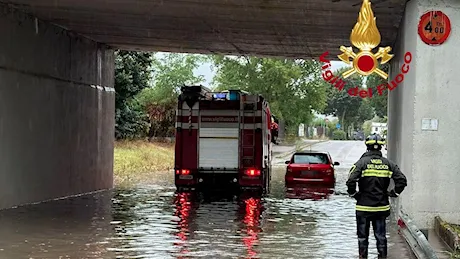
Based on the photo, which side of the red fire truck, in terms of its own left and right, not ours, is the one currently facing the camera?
back

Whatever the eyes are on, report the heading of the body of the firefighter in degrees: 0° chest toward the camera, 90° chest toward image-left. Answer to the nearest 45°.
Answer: approximately 180°

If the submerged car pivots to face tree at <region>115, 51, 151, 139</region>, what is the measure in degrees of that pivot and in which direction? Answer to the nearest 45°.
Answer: approximately 45° to its left

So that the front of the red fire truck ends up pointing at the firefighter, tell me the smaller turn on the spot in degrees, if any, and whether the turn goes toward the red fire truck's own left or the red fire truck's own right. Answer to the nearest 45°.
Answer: approximately 180°

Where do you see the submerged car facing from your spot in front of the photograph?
facing away from the viewer

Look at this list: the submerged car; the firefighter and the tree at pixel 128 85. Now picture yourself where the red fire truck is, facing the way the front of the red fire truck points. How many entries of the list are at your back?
1

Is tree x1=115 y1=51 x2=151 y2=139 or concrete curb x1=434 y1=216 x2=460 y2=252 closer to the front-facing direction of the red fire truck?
the tree

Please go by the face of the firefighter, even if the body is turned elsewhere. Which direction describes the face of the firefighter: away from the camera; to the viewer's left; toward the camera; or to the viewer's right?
away from the camera

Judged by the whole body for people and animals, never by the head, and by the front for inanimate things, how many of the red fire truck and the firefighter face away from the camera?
2

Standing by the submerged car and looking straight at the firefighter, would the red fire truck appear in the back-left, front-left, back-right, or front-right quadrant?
front-right

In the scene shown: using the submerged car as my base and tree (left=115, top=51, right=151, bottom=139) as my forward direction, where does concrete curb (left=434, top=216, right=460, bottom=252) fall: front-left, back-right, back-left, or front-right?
back-left
